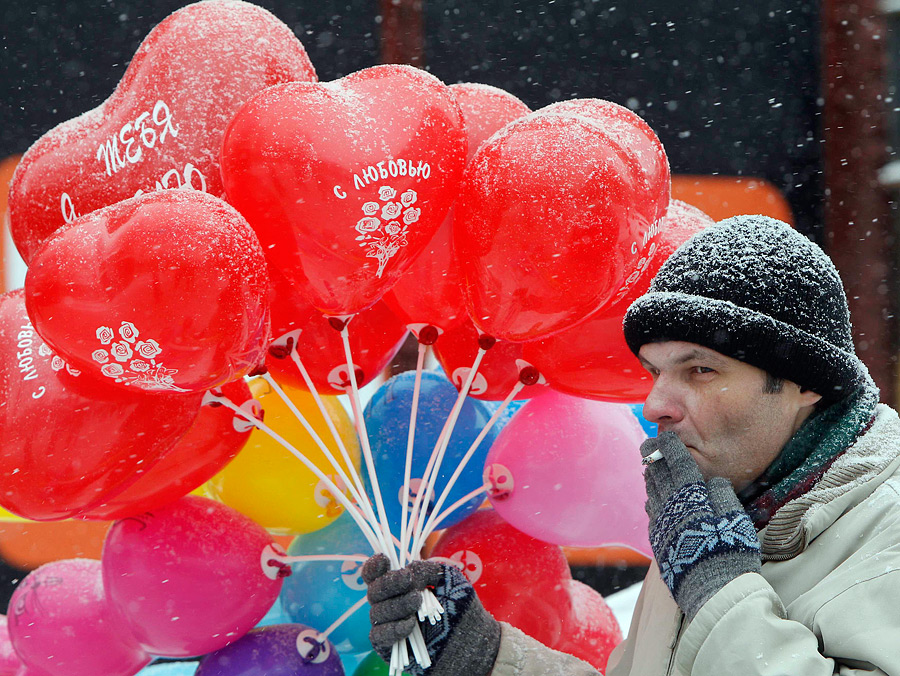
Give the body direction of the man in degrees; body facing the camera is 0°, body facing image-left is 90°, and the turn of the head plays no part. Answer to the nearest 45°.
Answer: approximately 45°

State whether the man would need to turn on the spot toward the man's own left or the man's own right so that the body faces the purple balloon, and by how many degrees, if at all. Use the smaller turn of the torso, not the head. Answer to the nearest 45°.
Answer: approximately 45° to the man's own right

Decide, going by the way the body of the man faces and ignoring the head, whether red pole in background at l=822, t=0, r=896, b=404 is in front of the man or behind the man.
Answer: behind

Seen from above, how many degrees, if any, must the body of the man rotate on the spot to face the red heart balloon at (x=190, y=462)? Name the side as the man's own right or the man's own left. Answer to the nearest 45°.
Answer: approximately 45° to the man's own right

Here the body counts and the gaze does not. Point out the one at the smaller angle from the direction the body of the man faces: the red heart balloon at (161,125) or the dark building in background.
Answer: the red heart balloon
